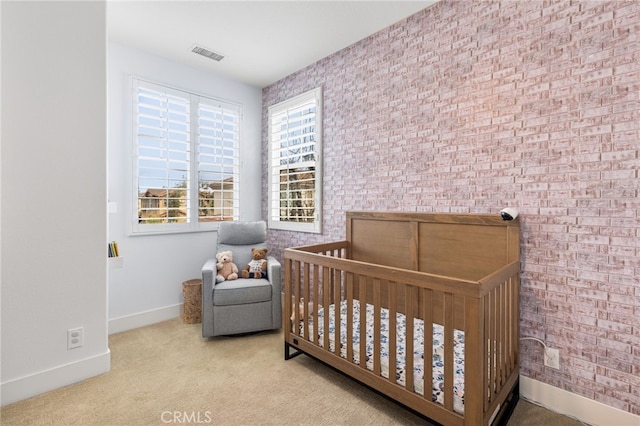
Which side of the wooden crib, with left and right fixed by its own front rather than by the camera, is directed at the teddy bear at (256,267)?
right

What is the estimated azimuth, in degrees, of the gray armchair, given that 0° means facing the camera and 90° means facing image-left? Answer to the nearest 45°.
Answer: approximately 0°

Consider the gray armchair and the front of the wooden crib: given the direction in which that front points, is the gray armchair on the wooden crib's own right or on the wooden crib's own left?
on the wooden crib's own right

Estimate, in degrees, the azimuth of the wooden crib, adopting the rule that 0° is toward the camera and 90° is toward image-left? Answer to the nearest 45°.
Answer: approximately 45°

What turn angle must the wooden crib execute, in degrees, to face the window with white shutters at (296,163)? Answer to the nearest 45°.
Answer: approximately 90° to its right

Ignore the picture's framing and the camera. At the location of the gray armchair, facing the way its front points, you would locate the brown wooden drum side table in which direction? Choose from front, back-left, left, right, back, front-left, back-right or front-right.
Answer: back-right

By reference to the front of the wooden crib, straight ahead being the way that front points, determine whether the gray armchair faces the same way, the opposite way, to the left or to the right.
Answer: to the left
